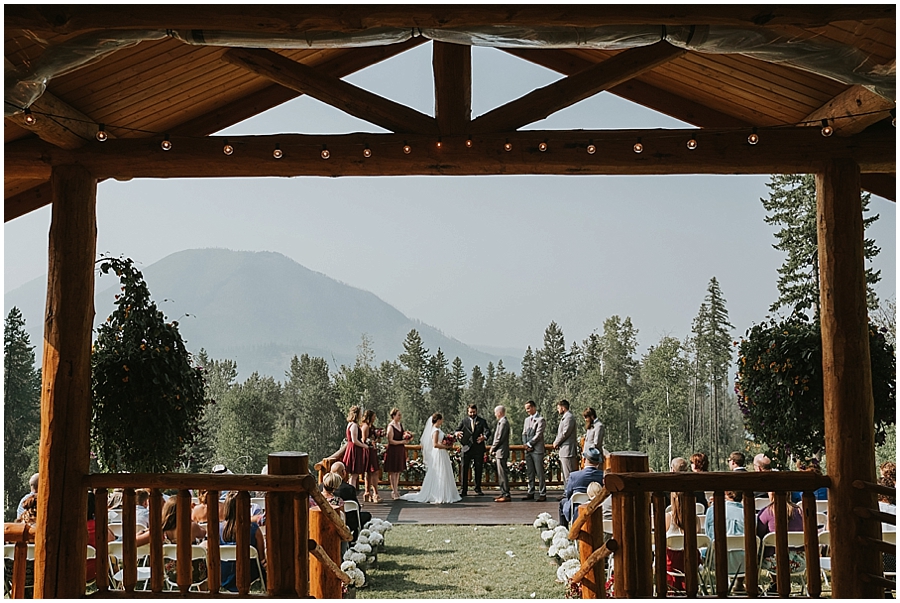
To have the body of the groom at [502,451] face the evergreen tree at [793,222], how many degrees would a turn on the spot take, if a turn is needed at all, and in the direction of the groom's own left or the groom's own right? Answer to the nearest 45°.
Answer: approximately 180°

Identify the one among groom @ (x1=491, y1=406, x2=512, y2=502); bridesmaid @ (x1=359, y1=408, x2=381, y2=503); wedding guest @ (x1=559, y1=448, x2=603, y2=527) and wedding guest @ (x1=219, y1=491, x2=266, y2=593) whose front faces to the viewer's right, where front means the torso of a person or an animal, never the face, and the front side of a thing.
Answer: the bridesmaid

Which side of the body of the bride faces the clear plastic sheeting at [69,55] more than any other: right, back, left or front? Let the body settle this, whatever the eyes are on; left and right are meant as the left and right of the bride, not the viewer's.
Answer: right

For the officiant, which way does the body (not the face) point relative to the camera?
toward the camera

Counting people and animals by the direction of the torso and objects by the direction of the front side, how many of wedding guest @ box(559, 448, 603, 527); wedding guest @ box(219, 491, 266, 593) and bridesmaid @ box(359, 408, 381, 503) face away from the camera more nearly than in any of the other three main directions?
2

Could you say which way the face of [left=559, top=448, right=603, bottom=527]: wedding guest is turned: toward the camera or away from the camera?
away from the camera

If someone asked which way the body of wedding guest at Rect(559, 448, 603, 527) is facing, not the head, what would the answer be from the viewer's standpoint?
away from the camera

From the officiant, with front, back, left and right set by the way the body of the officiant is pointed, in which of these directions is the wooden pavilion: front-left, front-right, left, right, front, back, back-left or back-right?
front

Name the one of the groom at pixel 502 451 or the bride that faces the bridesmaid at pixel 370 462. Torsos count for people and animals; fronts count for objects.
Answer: the groom

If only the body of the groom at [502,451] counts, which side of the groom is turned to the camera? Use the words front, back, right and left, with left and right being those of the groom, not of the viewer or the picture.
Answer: left

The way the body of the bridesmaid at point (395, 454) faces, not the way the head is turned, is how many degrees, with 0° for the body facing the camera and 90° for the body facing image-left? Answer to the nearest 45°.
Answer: approximately 315°

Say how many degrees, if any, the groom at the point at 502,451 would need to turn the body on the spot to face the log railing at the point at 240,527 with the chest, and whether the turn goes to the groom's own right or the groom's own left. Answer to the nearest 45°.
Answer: approximately 90° to the groom's own left

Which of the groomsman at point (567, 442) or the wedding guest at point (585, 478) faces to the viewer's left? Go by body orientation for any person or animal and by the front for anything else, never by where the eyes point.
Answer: the groomsman

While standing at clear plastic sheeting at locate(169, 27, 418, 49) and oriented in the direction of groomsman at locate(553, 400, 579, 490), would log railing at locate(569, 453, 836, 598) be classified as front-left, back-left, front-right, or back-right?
front-right

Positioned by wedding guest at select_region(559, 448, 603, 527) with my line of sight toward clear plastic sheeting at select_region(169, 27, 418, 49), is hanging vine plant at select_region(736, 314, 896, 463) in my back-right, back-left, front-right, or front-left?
front-left

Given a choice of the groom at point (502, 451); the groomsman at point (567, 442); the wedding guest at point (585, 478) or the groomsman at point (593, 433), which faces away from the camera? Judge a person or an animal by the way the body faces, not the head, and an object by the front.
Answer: the wedding guest at point (585, 478)
